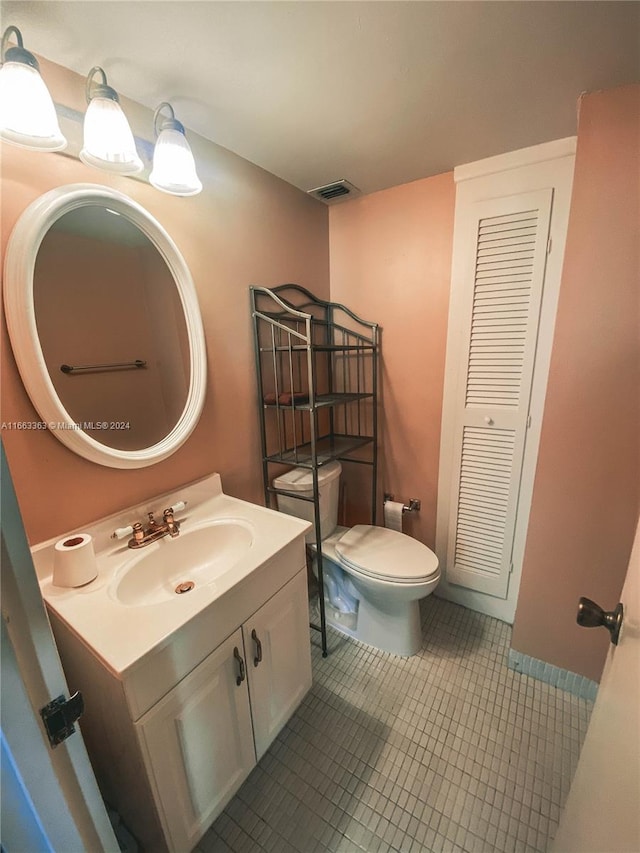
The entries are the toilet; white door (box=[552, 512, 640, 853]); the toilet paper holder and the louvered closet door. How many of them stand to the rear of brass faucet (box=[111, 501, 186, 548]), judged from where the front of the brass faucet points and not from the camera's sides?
0

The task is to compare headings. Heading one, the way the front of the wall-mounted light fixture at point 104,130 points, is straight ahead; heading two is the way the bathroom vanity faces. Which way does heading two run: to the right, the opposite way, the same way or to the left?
the same way

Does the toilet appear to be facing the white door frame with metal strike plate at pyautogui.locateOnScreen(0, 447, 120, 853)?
no

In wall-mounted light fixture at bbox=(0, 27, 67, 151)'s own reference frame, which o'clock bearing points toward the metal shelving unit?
The metal shelving unit is roughly at 10 o'clock from the wall-mounted light fixture.

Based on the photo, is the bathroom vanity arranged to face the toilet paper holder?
no

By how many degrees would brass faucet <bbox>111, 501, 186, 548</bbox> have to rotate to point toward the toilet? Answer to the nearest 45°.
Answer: approximately 45° to its left

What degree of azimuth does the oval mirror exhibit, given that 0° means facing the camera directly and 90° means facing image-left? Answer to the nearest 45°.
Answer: approximately 315°

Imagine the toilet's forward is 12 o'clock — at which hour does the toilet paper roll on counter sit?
The toilet paper roll on counter is roughly at 3 o'clock from the toilet.

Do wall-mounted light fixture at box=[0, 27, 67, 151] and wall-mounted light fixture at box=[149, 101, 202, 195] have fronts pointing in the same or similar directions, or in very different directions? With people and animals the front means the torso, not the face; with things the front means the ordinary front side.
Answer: same or similar directions

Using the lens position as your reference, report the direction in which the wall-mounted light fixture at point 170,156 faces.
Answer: facing the viewer and to the right of the viewer

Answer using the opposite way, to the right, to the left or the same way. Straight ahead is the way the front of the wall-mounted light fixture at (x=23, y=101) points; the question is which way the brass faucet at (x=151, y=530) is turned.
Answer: the same way

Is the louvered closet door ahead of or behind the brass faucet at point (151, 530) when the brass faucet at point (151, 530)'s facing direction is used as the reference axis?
ahead

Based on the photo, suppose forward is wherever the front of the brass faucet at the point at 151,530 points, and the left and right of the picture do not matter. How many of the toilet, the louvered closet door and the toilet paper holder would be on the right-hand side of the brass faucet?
0

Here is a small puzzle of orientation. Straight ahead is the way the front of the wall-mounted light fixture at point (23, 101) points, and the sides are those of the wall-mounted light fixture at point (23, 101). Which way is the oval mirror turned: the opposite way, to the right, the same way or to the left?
the same way

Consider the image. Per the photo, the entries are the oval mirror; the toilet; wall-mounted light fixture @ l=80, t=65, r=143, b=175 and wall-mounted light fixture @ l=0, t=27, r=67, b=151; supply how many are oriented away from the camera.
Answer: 0

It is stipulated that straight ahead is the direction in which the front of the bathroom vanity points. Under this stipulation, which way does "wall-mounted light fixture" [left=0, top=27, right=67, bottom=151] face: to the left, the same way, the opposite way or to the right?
the same way
